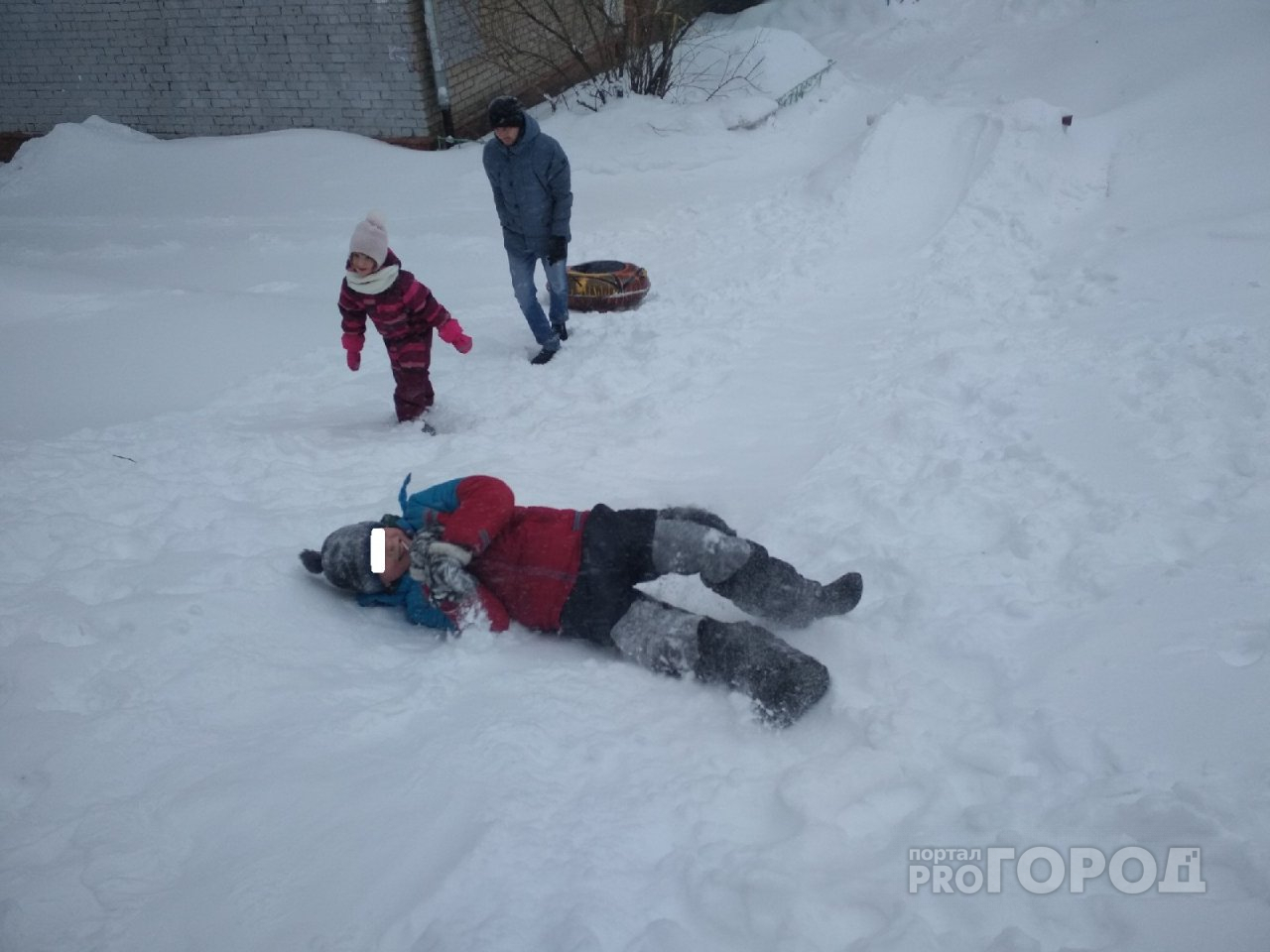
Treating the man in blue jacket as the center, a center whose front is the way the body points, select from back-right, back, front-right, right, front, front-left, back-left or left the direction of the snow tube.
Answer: back

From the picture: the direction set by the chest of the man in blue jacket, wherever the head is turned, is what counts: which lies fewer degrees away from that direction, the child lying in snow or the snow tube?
the child lying in snow

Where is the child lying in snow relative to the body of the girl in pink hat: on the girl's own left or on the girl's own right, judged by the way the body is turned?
on the girl's own left

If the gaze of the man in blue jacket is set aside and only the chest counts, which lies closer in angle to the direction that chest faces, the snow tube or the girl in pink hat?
the girl in pink hat

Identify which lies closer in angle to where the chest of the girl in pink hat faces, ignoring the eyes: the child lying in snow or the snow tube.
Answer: the child lying in snow

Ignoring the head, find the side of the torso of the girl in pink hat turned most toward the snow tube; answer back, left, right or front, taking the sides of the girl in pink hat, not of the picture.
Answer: back

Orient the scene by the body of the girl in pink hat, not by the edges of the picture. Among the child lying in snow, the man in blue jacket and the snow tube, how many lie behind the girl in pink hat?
2

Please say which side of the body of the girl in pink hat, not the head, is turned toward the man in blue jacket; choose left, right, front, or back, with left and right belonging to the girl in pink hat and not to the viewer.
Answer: back

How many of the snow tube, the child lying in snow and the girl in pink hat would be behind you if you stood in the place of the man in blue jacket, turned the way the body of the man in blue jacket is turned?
1

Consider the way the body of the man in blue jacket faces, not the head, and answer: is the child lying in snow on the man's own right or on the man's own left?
on the man's own left

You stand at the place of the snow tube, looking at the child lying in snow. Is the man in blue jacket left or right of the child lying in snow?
right
